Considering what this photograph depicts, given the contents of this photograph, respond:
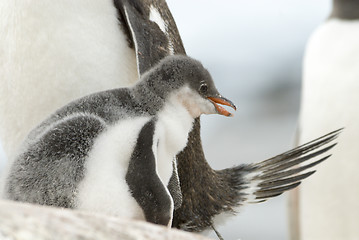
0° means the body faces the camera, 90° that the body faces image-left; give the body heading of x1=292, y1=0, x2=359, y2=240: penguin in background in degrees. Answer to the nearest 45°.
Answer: approximately 45°

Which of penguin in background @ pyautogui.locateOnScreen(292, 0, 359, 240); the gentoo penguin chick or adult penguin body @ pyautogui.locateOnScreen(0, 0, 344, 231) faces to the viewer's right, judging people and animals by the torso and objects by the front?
the gentoo penguin chick

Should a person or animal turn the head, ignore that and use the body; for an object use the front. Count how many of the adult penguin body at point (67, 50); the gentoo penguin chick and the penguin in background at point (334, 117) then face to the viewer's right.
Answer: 1

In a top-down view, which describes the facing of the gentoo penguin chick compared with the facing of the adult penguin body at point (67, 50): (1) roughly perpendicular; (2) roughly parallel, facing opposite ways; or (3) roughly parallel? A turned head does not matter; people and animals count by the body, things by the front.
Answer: roughly parallel, facing opposite ways

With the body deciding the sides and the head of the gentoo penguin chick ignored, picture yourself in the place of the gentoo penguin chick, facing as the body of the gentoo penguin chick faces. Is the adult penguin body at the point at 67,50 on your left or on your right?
on your left

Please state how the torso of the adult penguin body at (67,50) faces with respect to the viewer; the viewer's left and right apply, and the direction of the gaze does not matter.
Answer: facing to the left of the viewer

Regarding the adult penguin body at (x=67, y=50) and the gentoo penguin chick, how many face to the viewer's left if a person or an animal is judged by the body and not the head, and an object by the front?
1

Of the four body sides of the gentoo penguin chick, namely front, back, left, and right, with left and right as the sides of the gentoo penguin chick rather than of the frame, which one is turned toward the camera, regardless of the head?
right

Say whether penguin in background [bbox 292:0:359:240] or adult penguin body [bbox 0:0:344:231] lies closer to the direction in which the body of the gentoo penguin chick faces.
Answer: the penguin in background

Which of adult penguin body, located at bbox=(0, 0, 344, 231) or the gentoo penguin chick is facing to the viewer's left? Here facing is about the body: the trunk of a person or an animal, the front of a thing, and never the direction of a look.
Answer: the adult penguin body
